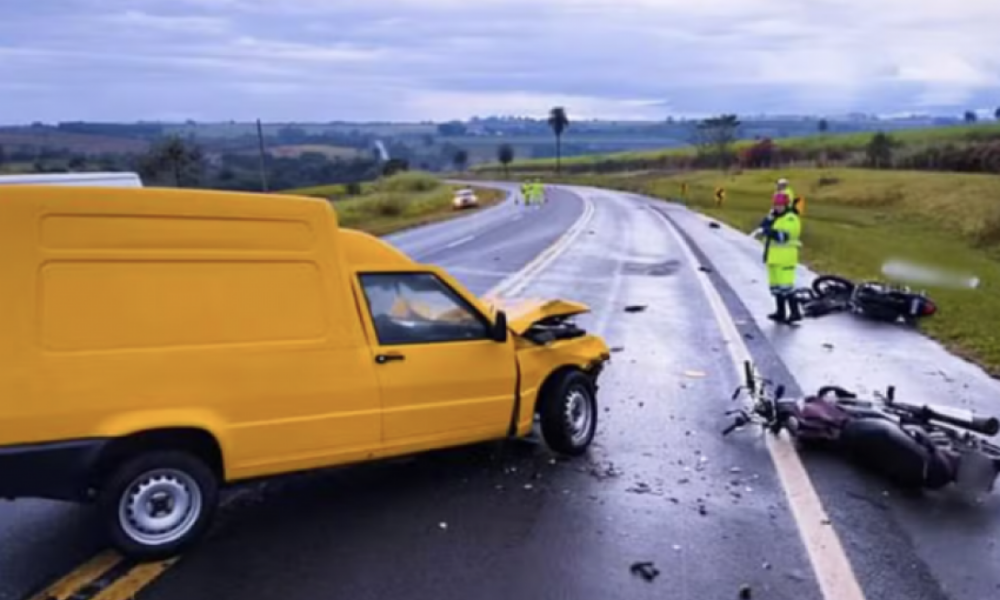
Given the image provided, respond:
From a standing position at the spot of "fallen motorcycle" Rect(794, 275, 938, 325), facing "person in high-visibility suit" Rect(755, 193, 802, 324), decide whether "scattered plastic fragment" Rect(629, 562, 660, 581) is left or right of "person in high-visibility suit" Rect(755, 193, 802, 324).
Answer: left

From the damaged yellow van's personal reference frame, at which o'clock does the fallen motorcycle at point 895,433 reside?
The fallen motorcycle is roughly at 12 o'clock from the damaged yellow van.

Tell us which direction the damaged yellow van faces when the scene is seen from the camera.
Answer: facing to the right of the viewer
